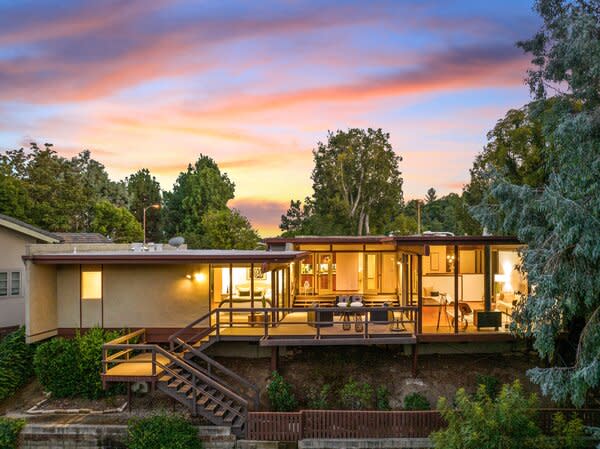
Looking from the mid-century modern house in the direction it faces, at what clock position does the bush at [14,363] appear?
The bush is roughly at 3 o'clock from the mid-century modern house.

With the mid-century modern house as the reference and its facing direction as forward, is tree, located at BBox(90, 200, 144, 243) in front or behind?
behind

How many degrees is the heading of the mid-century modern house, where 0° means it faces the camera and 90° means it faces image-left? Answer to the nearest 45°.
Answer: approximately 0°

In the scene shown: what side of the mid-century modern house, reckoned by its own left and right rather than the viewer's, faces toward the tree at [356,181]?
back
